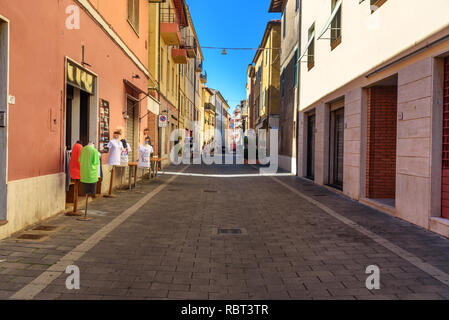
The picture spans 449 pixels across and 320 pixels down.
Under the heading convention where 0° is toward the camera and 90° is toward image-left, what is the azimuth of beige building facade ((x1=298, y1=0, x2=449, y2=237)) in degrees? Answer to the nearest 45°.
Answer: approximately 45°

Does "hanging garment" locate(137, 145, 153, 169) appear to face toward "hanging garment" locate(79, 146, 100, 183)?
yes

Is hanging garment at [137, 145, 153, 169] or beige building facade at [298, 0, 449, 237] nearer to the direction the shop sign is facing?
the beige building facade

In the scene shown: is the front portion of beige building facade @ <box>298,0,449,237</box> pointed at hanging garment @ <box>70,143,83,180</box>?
yes

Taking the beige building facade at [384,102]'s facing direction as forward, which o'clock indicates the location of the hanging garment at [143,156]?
The hanging garment is roughly at 2 o'clock from the beige building facade.

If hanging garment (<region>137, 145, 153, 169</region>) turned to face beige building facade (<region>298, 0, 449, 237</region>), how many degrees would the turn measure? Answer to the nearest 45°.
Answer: approximately 45° to its left

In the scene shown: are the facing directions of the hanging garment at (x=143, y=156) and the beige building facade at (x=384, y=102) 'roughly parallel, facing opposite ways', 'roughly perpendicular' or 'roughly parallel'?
roughly perpendicular

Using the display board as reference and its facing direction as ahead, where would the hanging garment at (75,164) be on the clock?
The hanging garment is roughly at 2 o'clock from the display board.

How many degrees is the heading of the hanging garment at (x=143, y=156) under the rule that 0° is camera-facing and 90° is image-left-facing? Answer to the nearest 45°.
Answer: approximately 0°
